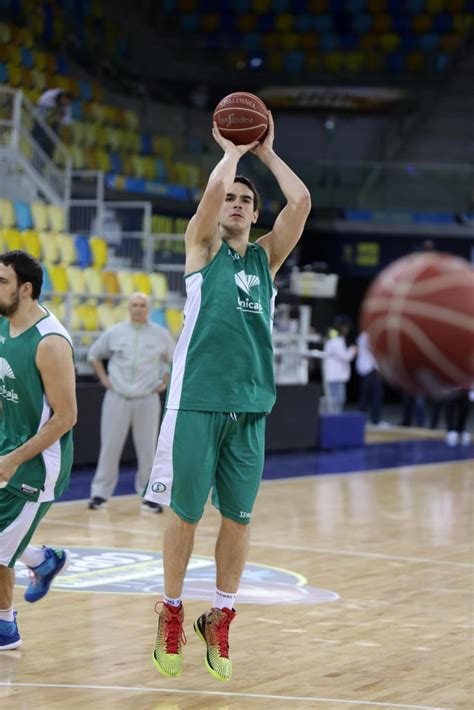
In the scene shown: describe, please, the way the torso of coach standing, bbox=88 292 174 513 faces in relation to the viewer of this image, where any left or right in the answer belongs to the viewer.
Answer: facing the viewer

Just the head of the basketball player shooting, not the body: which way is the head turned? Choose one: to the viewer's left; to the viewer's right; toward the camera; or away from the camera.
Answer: toward the camera

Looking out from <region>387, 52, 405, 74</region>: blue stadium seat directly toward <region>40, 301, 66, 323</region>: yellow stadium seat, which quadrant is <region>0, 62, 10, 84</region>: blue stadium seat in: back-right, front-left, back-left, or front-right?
front-right

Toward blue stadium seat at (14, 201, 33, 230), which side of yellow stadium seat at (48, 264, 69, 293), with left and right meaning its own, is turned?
back

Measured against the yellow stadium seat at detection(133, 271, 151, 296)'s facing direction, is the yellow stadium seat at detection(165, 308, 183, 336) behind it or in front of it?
in front

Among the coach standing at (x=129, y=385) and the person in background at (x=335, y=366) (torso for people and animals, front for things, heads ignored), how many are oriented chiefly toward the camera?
1

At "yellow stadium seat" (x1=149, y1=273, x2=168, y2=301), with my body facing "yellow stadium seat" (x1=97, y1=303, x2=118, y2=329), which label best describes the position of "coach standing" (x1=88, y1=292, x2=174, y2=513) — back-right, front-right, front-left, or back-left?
front-left

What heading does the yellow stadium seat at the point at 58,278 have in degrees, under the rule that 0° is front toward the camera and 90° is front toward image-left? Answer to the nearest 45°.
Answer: approximately 315°

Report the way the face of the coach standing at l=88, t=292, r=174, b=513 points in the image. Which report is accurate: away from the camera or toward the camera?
toward the camera

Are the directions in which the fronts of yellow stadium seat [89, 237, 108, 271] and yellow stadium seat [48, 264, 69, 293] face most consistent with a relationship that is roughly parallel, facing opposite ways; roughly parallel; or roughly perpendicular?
roughly parallel

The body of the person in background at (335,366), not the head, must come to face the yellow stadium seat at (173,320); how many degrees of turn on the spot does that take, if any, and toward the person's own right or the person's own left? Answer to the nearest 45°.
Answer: approximately 135° to the person's own right

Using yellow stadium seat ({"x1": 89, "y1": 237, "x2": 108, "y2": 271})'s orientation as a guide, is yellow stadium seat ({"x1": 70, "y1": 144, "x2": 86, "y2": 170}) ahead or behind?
behind

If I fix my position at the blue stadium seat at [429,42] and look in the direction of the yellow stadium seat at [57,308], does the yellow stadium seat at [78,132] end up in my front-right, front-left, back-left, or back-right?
front-right

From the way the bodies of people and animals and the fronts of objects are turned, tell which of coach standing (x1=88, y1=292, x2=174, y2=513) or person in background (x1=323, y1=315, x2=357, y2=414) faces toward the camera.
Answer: the coach standing

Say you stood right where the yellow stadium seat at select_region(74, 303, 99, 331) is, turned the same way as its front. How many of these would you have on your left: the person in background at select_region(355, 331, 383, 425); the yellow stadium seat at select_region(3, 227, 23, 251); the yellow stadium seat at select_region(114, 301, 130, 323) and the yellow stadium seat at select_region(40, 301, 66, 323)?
2
